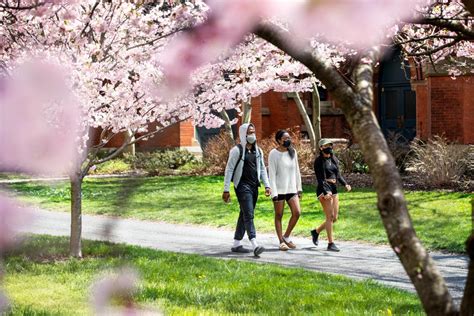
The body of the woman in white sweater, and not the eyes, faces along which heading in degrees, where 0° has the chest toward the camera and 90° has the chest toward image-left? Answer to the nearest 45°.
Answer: approximately 315°

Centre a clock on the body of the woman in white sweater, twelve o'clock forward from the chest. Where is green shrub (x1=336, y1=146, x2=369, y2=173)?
The green shrub is roughly at 8 o'clock from the woman in white sweater.

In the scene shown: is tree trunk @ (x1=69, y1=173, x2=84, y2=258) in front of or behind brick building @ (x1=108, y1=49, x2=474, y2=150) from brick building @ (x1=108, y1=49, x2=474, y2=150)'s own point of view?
in front

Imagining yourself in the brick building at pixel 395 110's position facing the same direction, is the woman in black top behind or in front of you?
in front

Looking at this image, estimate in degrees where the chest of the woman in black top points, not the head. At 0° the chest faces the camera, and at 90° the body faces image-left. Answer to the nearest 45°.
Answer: approximately 315°

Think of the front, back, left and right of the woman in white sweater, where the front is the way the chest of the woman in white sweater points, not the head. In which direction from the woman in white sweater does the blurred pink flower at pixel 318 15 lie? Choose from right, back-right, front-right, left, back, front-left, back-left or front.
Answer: front-right

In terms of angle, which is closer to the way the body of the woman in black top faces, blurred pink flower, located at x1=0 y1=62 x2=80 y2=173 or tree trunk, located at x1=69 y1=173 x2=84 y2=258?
the blurred pink flower

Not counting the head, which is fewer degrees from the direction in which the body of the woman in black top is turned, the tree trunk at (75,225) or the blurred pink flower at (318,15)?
the blurred pink flower

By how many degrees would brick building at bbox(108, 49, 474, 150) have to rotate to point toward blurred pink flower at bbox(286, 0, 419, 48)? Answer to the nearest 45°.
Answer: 0° — it already faces it

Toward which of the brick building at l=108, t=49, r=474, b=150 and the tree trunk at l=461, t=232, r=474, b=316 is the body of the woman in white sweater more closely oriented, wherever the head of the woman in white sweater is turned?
the tree trunk
